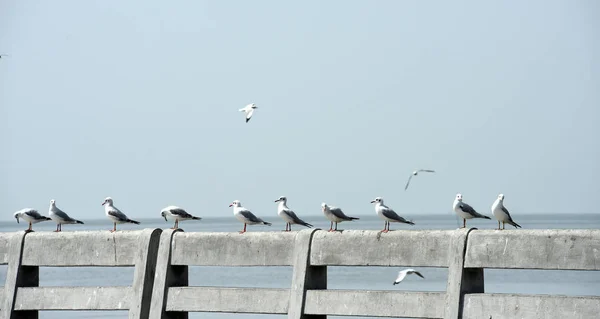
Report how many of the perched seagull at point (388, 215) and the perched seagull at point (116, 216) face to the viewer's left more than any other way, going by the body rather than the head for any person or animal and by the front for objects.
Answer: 2

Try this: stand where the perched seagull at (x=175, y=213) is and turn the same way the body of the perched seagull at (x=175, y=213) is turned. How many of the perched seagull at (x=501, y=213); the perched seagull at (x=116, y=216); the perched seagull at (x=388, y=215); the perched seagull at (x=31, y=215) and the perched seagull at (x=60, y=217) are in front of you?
3

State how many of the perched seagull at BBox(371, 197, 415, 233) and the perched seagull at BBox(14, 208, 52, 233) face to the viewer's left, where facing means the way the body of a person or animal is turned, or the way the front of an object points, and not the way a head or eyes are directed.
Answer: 2

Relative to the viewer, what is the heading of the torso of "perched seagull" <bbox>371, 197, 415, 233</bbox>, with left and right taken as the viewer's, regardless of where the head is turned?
facing to the left of the viewer

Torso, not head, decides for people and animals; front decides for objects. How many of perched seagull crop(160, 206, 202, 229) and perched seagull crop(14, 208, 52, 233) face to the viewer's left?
2

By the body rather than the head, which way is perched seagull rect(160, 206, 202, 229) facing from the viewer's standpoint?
to the viewer's left

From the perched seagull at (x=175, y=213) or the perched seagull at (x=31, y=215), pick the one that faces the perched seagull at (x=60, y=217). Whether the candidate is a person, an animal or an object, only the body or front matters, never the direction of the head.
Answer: the perched seagull at (x=175, y=213)

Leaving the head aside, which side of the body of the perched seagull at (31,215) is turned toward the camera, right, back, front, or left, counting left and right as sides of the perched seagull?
left

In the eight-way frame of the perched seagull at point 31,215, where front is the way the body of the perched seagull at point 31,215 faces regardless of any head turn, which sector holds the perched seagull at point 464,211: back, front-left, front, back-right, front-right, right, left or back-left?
back-left

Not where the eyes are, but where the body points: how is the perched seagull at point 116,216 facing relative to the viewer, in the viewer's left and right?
facing to the left of the viewer
